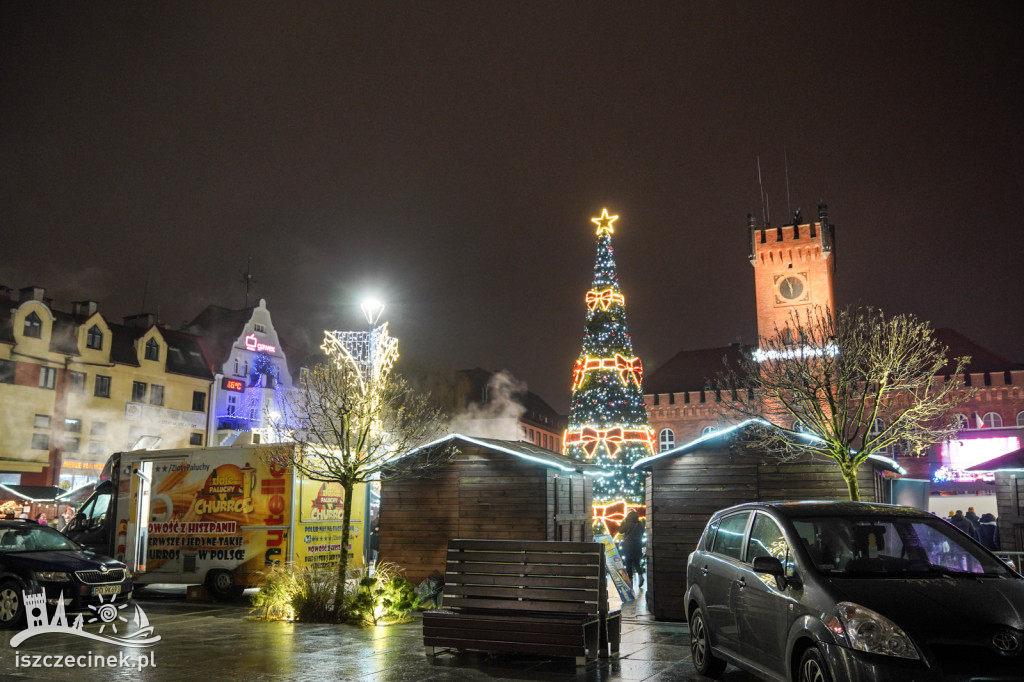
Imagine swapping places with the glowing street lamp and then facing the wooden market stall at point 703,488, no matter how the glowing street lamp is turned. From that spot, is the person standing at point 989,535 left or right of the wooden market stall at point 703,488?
left

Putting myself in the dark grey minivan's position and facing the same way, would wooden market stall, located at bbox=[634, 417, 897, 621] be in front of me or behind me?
behind

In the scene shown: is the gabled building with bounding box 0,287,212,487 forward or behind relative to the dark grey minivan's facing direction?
behind

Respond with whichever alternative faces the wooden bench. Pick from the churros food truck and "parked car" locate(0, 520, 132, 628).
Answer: the parked car

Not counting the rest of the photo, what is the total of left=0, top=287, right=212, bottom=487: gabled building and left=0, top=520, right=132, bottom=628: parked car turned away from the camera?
0

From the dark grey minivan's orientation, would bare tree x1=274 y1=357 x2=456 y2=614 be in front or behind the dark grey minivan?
behind

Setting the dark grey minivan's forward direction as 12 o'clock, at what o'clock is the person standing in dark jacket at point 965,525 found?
The person standing in dark jacket is roughly at 8 o'clock from the dark grey minivan.

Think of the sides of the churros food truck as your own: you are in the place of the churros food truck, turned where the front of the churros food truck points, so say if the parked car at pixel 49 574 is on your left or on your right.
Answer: on your left

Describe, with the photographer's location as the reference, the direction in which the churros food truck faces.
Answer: facing away from the viewer and to the left of the viewer

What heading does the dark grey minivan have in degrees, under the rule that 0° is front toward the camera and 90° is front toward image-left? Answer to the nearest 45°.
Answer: approximately 315°

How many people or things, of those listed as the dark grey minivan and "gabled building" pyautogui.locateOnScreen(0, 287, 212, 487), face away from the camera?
0
